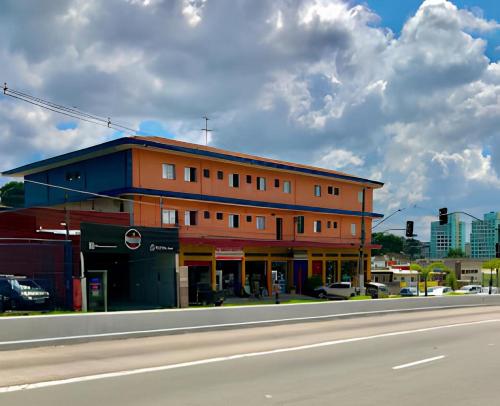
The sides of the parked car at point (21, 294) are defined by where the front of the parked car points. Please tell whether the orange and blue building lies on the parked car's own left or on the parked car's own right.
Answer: on the parked car's own left

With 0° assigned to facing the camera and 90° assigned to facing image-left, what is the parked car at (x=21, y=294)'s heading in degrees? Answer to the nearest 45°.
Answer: approximately 315°

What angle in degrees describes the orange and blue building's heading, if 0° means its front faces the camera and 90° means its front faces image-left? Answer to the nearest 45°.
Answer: approximately 315°
